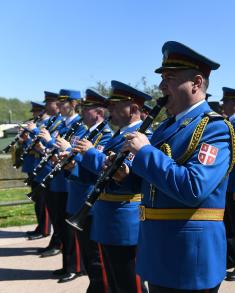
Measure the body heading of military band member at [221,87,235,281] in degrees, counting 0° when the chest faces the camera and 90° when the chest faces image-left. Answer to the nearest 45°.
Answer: approximately 90°

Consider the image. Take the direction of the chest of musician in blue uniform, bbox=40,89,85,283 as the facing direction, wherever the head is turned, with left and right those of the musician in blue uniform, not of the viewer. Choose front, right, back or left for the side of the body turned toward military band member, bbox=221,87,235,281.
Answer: back

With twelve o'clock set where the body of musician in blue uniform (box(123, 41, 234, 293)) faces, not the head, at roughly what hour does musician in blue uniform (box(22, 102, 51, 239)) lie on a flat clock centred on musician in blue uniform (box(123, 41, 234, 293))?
musician in blue uniform (box(22, 102, 51, 239)) is roughly at 2 o'clock from musician in blue uniform (box(123, 41, 234, 293)).

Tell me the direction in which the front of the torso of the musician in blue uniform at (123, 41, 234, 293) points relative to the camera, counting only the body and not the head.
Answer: to the viewer's left

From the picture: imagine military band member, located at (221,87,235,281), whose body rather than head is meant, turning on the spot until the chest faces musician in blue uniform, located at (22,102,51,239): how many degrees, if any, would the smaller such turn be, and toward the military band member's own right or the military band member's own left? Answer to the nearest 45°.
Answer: approximately 45° to the military band member's own right

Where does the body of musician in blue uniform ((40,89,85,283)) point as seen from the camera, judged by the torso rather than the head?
to the viewer's left

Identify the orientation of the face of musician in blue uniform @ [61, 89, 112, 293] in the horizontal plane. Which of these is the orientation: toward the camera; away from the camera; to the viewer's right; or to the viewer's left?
to the viewer's left
